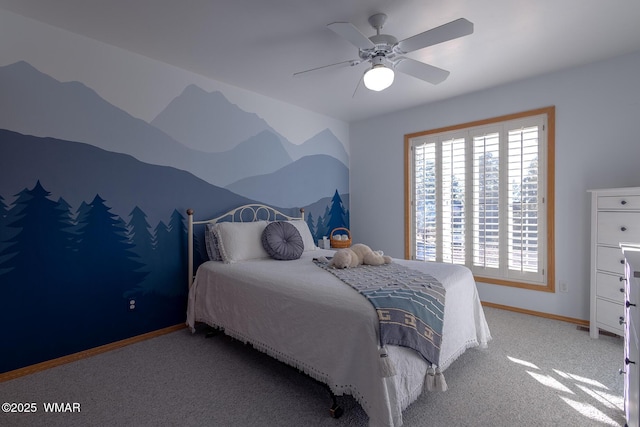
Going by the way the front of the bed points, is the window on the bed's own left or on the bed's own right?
on the bed's own left

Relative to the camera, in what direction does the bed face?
facing the viewer and to the right of the viewer

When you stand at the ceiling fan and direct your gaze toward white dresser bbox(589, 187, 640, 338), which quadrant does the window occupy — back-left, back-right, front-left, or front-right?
front-left

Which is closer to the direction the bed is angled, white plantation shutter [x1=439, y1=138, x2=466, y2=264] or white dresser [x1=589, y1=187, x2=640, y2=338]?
the white dresser

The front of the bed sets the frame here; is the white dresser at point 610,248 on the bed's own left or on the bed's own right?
on the bed's own left

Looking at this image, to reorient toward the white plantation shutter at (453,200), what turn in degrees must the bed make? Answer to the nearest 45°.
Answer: approximately 90° to its left
